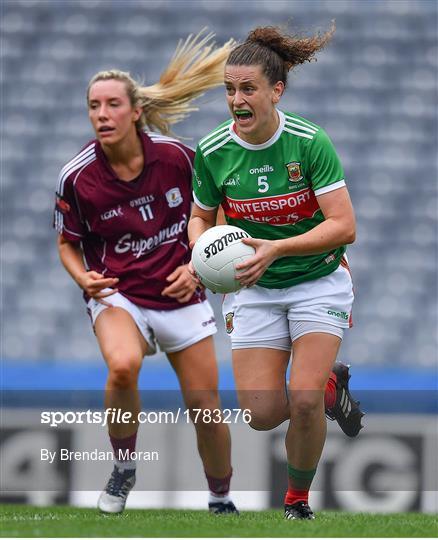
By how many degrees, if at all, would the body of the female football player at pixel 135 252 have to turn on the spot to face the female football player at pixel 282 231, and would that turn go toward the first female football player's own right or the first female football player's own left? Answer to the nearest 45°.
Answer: approximately 45° to the first female football player's own left

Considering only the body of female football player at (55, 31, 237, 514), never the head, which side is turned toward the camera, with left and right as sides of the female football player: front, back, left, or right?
front
